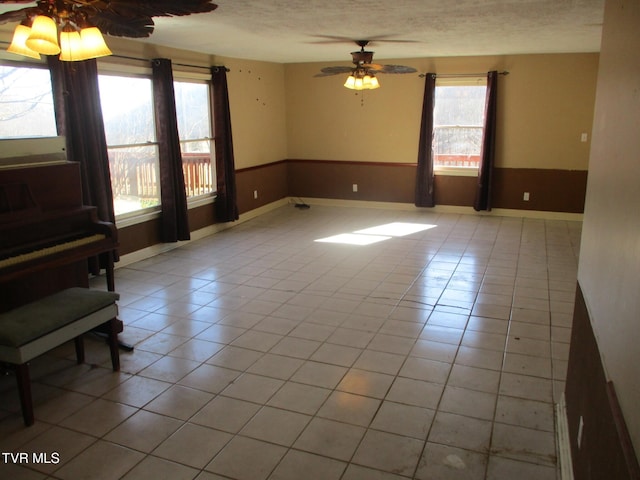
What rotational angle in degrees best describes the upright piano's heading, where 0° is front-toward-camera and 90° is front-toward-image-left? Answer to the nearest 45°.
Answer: approximately 315°

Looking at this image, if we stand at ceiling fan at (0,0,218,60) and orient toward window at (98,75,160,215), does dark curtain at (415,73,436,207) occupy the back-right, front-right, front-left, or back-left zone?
front-right

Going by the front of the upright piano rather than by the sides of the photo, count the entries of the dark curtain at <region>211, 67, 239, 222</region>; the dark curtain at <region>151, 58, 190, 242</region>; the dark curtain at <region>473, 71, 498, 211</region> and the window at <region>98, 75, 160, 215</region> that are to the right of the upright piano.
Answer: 0

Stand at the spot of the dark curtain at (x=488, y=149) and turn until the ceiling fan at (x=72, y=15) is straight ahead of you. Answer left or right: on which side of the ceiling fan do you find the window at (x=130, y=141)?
right

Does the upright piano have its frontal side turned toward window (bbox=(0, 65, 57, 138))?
no

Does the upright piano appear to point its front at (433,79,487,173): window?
no

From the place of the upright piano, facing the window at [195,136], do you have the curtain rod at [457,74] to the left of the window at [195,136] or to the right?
right

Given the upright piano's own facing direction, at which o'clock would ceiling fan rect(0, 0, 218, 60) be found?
The ceiling fan is roughly at 1 o'clock from the upright piano.

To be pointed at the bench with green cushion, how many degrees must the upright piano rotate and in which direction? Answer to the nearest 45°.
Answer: approximately 45° to its right

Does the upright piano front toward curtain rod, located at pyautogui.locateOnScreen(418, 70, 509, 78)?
no

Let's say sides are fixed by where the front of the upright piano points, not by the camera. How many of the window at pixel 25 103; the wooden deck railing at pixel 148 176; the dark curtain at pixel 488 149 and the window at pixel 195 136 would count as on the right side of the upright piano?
0

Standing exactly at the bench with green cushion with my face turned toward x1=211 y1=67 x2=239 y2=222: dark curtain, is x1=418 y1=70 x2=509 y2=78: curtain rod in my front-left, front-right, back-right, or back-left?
front-right

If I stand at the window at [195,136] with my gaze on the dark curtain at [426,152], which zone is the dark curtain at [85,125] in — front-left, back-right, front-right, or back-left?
back-right

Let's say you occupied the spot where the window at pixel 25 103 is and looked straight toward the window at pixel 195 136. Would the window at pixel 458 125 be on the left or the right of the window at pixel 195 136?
right

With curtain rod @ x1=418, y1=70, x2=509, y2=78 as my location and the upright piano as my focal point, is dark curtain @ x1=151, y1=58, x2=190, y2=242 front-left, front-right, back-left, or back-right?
front-right

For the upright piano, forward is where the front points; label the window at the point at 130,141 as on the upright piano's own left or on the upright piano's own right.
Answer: on the upright piano's own left

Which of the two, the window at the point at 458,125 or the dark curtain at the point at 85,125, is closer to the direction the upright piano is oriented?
the window

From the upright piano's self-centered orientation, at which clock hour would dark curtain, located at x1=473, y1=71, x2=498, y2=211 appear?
The dark curtain is roughly at 10 o'clock from the upright piano.

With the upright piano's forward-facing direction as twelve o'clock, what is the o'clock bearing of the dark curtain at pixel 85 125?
The dark curtain is roughly at 8 o'clock from the upright piano.
